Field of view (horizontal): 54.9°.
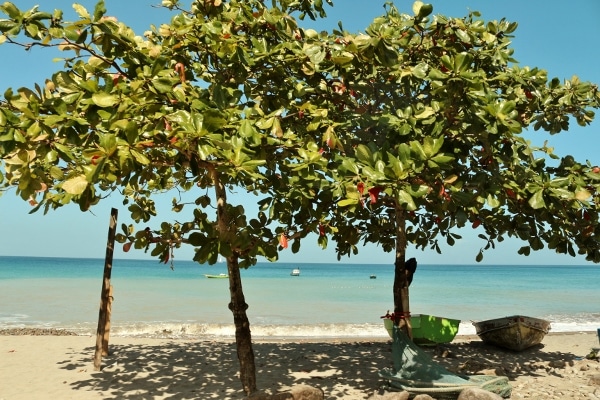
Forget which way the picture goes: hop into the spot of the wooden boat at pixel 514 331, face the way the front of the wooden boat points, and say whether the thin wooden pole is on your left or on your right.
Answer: on your right
